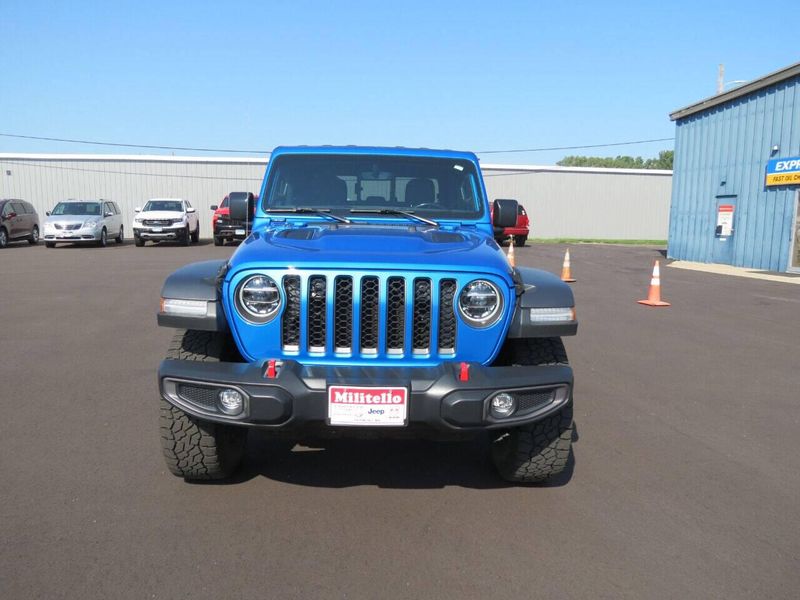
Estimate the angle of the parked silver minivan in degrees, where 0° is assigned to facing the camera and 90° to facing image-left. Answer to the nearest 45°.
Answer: approximately 45°

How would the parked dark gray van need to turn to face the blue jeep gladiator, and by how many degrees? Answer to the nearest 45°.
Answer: approximately 45° to its left

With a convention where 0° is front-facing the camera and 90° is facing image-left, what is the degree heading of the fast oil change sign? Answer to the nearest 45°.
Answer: approximately 45°

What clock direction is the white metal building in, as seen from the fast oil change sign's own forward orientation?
The white metal building is roughly at 2 o'clock from the fast oil change sign.

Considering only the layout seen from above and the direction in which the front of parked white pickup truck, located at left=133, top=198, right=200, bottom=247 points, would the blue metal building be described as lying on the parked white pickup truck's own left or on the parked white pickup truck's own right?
on the parked white pickup truck's own left

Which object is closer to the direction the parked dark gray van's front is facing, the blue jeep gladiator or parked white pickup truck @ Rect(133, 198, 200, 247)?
the blue jeep gladiator

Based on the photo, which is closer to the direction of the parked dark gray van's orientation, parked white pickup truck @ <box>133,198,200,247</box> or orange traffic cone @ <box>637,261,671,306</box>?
the orange traffic cone

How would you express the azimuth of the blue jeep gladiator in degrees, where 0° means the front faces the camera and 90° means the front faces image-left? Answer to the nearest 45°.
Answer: approximately 0°

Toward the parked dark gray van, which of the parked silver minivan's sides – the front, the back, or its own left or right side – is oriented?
right

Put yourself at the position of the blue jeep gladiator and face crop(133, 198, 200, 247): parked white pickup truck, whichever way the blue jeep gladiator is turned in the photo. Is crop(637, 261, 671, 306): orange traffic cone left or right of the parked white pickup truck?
right

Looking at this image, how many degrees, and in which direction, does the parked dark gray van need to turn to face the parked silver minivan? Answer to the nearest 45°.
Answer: approximately 90° to its left

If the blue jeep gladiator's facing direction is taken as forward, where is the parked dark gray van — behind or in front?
behind

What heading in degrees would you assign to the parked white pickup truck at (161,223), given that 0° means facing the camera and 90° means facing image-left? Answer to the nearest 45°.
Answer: approximately 45°
